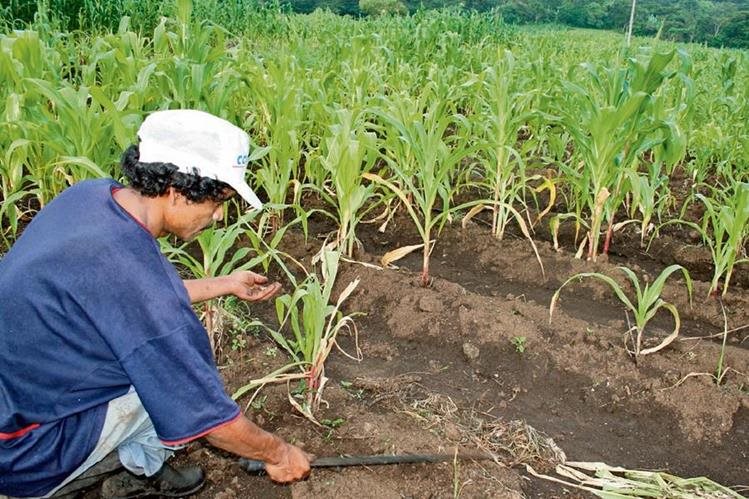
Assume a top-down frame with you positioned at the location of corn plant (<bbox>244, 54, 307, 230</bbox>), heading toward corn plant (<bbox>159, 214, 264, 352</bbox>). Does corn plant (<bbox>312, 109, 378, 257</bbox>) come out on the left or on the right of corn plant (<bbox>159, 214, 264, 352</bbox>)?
left

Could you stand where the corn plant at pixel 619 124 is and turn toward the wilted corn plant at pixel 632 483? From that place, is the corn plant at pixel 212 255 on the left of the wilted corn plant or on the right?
right

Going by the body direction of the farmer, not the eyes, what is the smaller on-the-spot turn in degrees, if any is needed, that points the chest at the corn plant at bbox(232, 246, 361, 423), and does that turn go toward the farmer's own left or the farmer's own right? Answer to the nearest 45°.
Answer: approximately 45° to the farmer's own left

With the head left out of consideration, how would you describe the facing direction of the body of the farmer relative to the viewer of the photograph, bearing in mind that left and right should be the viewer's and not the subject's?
facing to the right of the viewer

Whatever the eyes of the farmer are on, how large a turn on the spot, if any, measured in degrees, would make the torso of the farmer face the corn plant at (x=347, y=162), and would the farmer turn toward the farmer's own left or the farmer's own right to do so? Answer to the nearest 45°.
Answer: approximately 45° to the farmer's own left

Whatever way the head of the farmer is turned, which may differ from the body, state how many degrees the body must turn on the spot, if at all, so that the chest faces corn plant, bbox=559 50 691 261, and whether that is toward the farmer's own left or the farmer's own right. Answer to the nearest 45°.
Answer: approximately 45° to the farmer's own left

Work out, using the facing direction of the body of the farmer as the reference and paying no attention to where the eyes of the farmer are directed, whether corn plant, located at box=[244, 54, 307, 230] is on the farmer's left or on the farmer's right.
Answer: on the farmer's left

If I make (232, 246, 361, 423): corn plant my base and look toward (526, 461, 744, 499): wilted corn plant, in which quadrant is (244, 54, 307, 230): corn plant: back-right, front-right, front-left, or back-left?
back-left

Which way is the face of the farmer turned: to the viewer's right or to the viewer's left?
to the viewer's right
